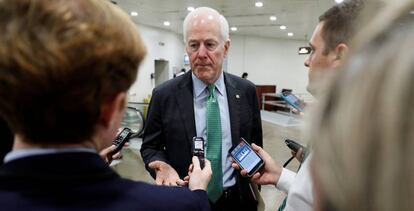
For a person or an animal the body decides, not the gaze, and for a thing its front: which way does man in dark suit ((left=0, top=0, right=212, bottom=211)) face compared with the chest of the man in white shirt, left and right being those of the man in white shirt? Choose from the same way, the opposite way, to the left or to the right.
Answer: to the right

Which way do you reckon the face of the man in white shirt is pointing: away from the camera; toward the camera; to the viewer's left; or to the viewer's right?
to the viewer's left

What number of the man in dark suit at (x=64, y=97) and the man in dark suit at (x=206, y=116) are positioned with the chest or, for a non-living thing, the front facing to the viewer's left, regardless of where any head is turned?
0

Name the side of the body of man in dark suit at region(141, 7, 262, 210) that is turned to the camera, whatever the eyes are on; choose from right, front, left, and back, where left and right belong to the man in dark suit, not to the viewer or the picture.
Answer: front

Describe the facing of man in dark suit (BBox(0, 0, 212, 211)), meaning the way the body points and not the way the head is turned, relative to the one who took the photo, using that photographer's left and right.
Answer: facing away from the viewer and to the right of the viewer

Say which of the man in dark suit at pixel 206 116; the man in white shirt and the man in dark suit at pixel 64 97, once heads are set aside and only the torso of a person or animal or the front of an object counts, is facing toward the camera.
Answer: the man in dark suit at pixel 206 116

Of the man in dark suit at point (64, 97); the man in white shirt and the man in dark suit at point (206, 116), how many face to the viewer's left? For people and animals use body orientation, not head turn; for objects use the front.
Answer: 1

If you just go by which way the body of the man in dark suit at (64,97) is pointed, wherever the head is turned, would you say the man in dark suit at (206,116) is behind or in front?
in front

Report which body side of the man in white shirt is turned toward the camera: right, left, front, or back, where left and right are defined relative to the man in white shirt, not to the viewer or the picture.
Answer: left

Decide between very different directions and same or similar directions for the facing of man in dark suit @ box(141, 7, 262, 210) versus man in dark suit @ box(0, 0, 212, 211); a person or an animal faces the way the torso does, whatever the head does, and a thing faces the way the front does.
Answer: very different directions

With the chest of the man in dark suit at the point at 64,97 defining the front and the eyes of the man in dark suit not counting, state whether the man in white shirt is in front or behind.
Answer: in front

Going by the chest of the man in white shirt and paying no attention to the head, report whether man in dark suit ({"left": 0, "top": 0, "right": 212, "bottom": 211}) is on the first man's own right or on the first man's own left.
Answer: on the first man's own left

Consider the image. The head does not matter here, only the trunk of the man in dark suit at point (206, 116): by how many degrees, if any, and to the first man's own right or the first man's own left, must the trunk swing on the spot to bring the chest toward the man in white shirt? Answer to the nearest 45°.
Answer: approximately 45° to the first man's own left

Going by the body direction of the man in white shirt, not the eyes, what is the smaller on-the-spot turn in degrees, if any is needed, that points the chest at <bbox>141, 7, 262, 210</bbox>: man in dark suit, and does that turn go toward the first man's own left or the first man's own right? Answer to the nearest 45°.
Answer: approximately 45° to the first man's own right

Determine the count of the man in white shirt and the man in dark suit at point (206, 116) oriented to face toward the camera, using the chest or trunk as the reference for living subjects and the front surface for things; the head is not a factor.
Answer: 1
